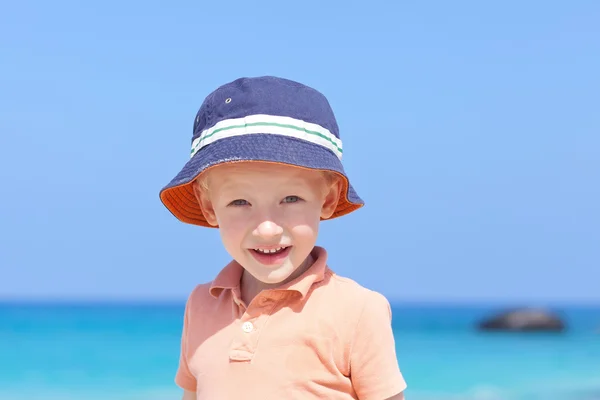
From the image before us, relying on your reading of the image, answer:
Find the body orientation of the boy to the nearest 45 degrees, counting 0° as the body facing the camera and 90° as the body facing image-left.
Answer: approximately 45°

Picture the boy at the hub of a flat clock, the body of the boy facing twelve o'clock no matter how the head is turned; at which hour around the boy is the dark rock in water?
The dark rock in water is roughly at 5 o'clock from the boy.
